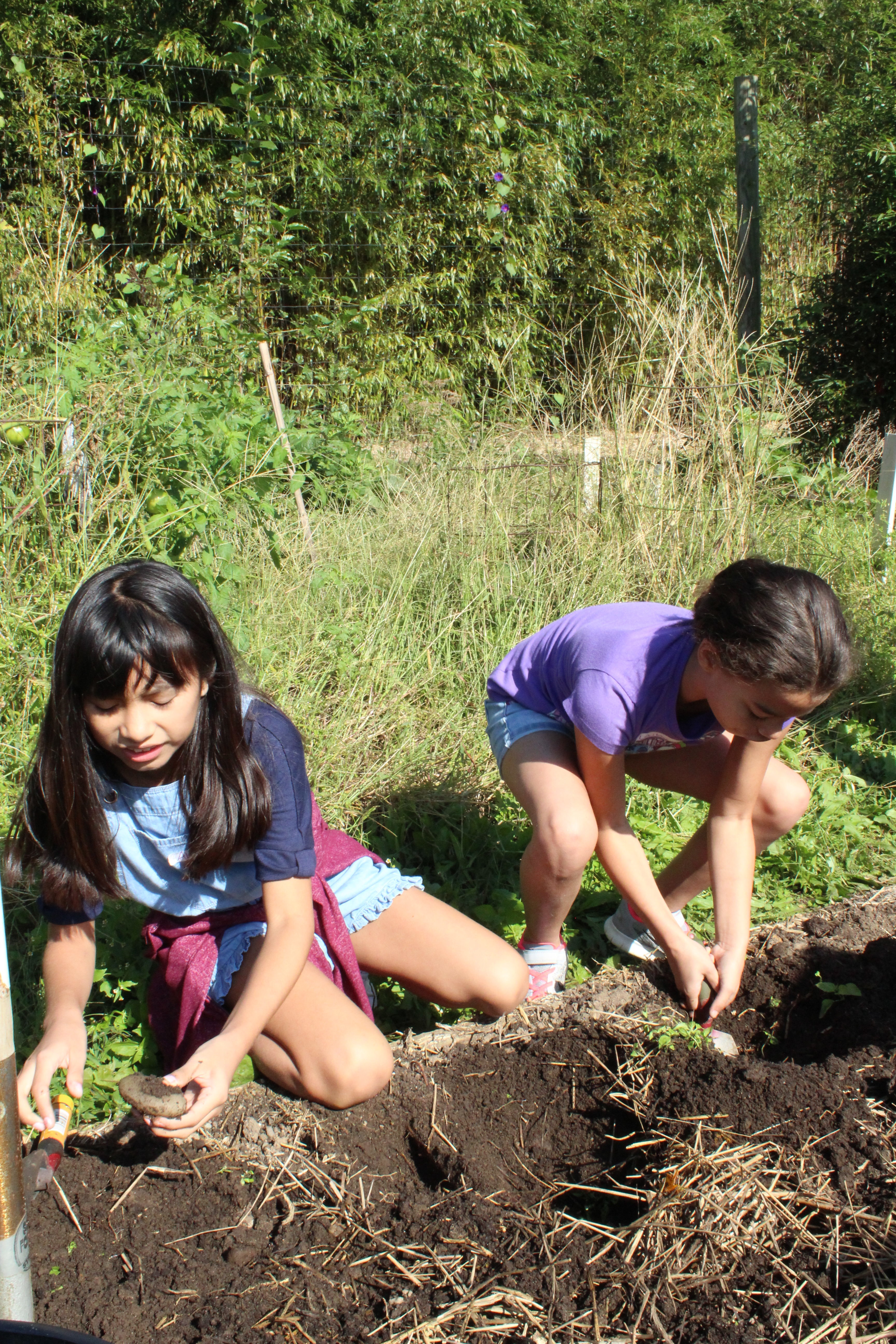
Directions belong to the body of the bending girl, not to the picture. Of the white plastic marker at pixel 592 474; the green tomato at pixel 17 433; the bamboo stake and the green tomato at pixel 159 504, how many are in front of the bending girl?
0

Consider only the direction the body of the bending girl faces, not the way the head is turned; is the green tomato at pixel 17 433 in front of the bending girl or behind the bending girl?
behind

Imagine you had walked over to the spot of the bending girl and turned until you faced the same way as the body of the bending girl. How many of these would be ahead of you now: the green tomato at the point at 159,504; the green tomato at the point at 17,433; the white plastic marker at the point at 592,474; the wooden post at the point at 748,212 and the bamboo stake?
0

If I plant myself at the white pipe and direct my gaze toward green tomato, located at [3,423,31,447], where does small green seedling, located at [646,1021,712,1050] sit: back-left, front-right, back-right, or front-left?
front-right

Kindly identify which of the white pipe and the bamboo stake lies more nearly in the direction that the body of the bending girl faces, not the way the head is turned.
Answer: the white pipe

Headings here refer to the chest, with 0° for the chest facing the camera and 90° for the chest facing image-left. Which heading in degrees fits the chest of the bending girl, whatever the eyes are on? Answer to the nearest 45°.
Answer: approximately 315°

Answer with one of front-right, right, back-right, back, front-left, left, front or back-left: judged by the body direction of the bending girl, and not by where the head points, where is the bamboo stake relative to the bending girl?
back

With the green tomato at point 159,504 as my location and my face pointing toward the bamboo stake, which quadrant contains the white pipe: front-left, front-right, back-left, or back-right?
back-right

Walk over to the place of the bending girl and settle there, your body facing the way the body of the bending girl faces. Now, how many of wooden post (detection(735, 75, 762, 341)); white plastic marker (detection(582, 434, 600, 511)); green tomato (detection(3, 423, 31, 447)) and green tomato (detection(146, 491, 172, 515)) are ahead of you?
0

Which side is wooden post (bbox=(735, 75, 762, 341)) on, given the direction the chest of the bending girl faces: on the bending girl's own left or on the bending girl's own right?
on the bending girl's own left

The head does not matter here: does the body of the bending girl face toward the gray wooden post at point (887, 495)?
no

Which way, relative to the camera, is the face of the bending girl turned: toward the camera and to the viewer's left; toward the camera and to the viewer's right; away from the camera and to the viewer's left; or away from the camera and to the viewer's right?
toward the camera and to the viewer's right

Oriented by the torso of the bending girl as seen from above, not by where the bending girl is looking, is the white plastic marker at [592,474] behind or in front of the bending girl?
behind

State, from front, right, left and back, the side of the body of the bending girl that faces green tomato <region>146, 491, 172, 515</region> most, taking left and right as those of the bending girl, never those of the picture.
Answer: back

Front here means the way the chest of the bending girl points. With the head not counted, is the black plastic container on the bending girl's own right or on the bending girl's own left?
on the bending girl's own right

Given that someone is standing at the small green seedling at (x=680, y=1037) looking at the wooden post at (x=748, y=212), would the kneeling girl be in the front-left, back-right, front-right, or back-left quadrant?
back-left
